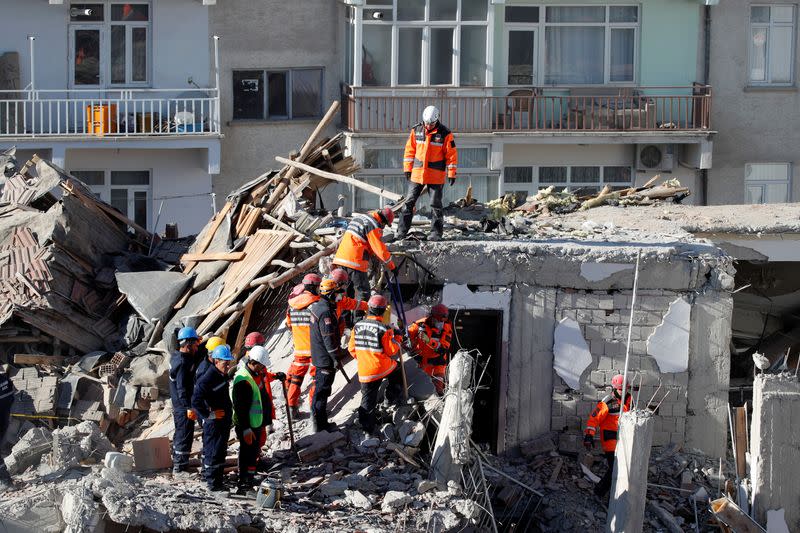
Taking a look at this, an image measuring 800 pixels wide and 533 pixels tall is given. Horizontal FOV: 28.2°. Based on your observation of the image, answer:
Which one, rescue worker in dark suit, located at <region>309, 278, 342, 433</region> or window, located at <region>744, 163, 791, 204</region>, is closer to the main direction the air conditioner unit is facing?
the rescue worker in dark suit

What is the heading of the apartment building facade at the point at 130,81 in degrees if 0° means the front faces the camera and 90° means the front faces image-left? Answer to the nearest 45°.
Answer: approximately 0°

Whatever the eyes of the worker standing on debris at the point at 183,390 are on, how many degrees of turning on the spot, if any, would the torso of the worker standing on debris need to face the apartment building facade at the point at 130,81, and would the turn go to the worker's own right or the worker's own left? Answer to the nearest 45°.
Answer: approximately 90° to the worker's own left

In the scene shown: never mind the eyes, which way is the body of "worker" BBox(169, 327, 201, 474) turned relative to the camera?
to the viewer's right

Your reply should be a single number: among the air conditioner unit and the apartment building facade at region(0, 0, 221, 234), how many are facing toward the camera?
2

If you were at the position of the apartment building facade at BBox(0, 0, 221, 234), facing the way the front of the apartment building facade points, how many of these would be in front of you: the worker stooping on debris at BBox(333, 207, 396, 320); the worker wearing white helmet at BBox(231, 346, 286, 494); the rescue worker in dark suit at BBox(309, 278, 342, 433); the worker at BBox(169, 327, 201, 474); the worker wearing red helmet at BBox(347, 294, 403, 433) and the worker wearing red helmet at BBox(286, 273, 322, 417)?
6

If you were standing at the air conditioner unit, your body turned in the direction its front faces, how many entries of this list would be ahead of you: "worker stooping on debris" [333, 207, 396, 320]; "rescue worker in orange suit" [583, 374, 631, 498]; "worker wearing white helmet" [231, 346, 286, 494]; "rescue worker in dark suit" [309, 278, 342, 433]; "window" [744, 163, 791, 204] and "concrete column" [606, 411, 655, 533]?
5

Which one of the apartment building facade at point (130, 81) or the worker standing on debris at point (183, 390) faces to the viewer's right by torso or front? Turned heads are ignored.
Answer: the worker standing on debris

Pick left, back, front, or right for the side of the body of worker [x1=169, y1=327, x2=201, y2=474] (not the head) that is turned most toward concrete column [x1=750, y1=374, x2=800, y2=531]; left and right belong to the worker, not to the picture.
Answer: front

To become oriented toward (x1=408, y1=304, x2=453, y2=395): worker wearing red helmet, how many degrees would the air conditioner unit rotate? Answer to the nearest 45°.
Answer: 0° — it already faces them

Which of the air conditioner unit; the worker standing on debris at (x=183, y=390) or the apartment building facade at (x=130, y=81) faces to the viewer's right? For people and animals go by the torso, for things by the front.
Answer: the worker standing on debris

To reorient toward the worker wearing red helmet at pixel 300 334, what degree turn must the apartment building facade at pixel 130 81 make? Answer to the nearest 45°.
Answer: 0° — it already faces them

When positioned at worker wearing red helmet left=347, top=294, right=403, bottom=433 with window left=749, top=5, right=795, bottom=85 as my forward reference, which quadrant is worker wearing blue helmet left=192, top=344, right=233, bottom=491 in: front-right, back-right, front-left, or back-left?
back-left

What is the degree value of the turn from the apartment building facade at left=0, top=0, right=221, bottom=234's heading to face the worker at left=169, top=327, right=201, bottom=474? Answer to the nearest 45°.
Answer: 0° — it already faces them

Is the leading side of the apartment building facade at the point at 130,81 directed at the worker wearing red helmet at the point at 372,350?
yes
